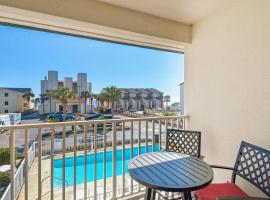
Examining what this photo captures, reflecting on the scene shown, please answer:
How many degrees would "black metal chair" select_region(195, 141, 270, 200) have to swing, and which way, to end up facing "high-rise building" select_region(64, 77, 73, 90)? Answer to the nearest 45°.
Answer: approximately 90° to its right

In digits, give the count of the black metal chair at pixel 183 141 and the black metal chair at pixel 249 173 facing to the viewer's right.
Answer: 0

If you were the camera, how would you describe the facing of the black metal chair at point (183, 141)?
facing the viewer and to the left of the viewer

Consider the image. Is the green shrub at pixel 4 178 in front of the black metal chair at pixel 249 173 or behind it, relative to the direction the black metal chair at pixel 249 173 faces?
in front

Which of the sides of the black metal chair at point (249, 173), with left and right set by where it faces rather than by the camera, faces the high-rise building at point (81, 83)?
right

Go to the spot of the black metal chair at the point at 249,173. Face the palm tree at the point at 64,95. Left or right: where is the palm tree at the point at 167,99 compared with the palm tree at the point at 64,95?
right

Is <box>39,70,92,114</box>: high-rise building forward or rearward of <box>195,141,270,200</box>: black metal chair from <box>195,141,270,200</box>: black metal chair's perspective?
forward

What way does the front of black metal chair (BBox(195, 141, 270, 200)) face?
to the viewer's left
